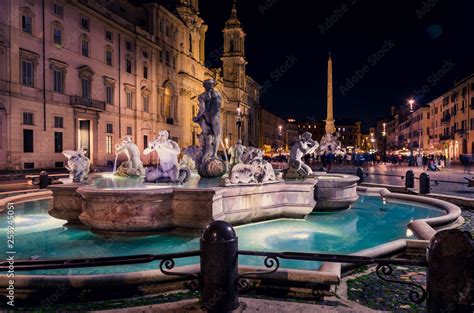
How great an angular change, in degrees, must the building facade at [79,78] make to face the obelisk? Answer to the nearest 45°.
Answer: approximately 45° to its left

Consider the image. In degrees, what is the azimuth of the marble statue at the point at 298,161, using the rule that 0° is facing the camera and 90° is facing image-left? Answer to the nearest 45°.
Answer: approximately 270°

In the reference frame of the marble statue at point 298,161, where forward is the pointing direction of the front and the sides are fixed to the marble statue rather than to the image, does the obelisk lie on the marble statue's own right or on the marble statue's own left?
on the marble statue's own left

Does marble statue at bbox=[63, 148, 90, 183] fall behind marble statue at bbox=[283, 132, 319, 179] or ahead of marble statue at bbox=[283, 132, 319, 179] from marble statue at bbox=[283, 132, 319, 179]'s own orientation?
behind

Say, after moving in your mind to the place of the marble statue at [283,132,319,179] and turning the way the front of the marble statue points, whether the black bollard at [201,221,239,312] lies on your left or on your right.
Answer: on your right

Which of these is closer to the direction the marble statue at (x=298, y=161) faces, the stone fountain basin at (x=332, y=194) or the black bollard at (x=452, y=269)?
the stone fountain basin

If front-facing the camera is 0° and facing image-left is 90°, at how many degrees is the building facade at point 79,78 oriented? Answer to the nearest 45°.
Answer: approximately 315°

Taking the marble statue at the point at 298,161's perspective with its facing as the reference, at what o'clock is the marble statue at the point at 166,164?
the marble statue at the point at 166,164 is roughly at 5 o'clock from the marble statue at the point at 298,161.
